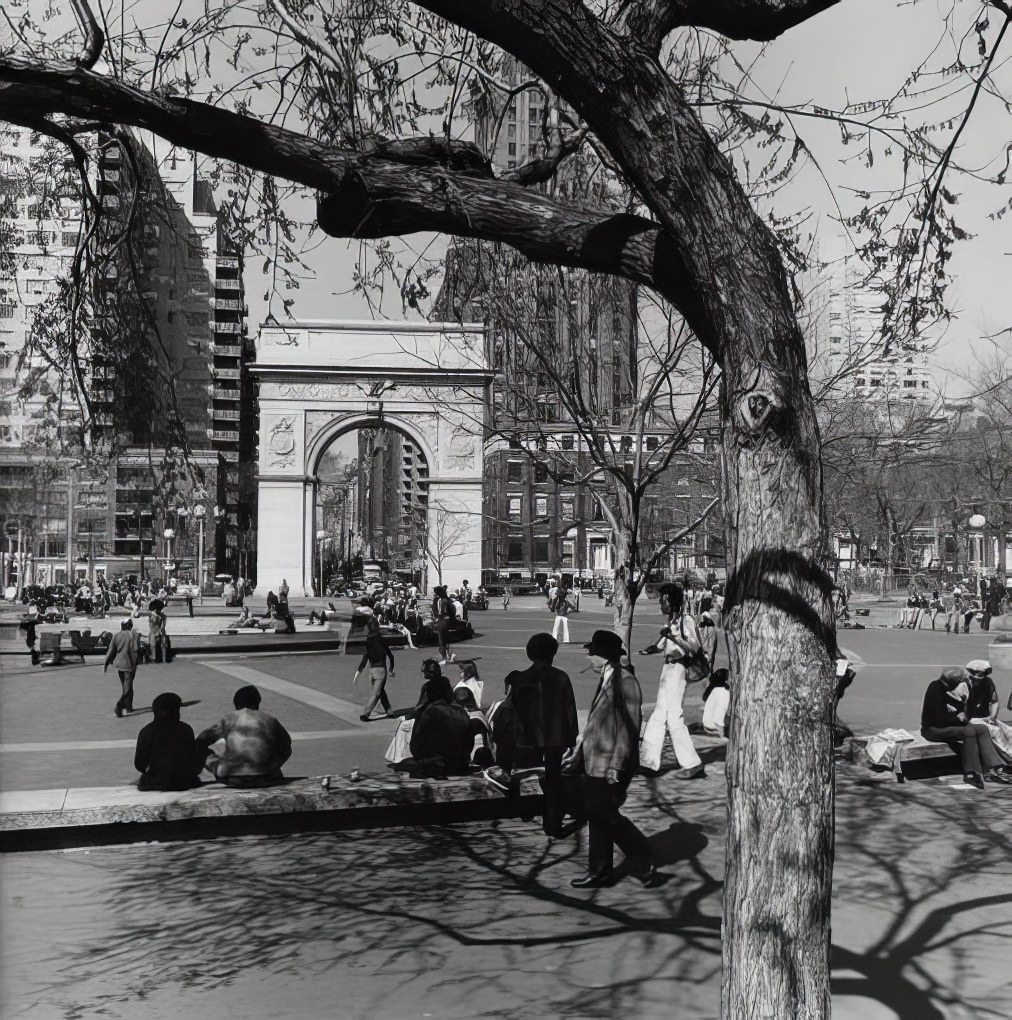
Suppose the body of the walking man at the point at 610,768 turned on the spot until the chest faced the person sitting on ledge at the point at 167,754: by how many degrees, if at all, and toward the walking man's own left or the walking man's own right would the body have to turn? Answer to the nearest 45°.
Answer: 0° — they already face them

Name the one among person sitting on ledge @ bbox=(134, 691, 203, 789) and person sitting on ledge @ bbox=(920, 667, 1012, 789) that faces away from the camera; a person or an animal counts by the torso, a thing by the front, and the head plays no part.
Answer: person sitting on ledge @ bbox=(134, 691, 203, 789)

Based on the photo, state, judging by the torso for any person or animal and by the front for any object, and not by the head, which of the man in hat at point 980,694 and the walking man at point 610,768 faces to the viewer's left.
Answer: the walking man

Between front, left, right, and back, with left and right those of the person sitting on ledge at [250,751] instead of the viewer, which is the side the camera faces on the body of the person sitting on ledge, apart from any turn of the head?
back

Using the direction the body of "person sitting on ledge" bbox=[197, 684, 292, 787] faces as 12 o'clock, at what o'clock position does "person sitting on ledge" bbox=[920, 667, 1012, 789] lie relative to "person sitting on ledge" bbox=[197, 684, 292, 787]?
"person sitting on ledge" bbox=[920, 667, 1012, 789] is roughly at 3 o'clock from "person sitting on ledge" bbox=[197, 684, 292, 787].

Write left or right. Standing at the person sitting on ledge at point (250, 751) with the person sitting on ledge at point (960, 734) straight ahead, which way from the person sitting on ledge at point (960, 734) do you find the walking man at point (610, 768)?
right

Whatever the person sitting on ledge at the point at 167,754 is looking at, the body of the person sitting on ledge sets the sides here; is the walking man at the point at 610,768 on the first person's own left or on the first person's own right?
on the first person's own right
